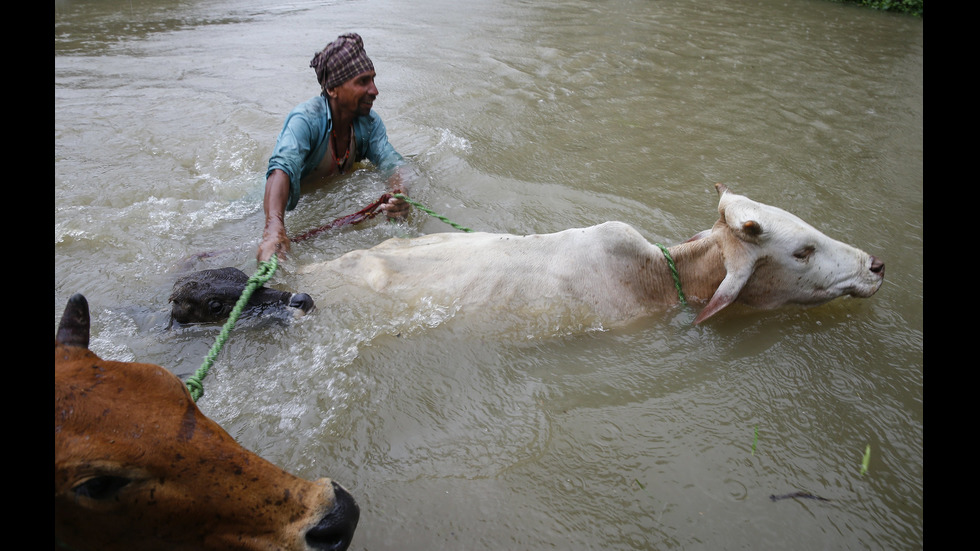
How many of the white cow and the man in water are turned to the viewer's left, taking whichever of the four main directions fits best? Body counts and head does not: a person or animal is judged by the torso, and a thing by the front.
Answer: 0

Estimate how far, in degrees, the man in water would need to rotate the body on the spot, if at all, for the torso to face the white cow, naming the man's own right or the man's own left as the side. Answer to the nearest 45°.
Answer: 0° — they already face it

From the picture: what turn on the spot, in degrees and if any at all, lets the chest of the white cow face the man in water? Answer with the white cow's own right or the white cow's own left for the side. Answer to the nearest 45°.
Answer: approximately 135° to the white cow's own left

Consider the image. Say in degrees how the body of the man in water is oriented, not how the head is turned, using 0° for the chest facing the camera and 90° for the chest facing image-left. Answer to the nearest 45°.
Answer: approximately 315°

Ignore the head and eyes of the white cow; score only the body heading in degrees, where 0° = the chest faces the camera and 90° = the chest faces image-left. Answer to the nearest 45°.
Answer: approximately 270°
